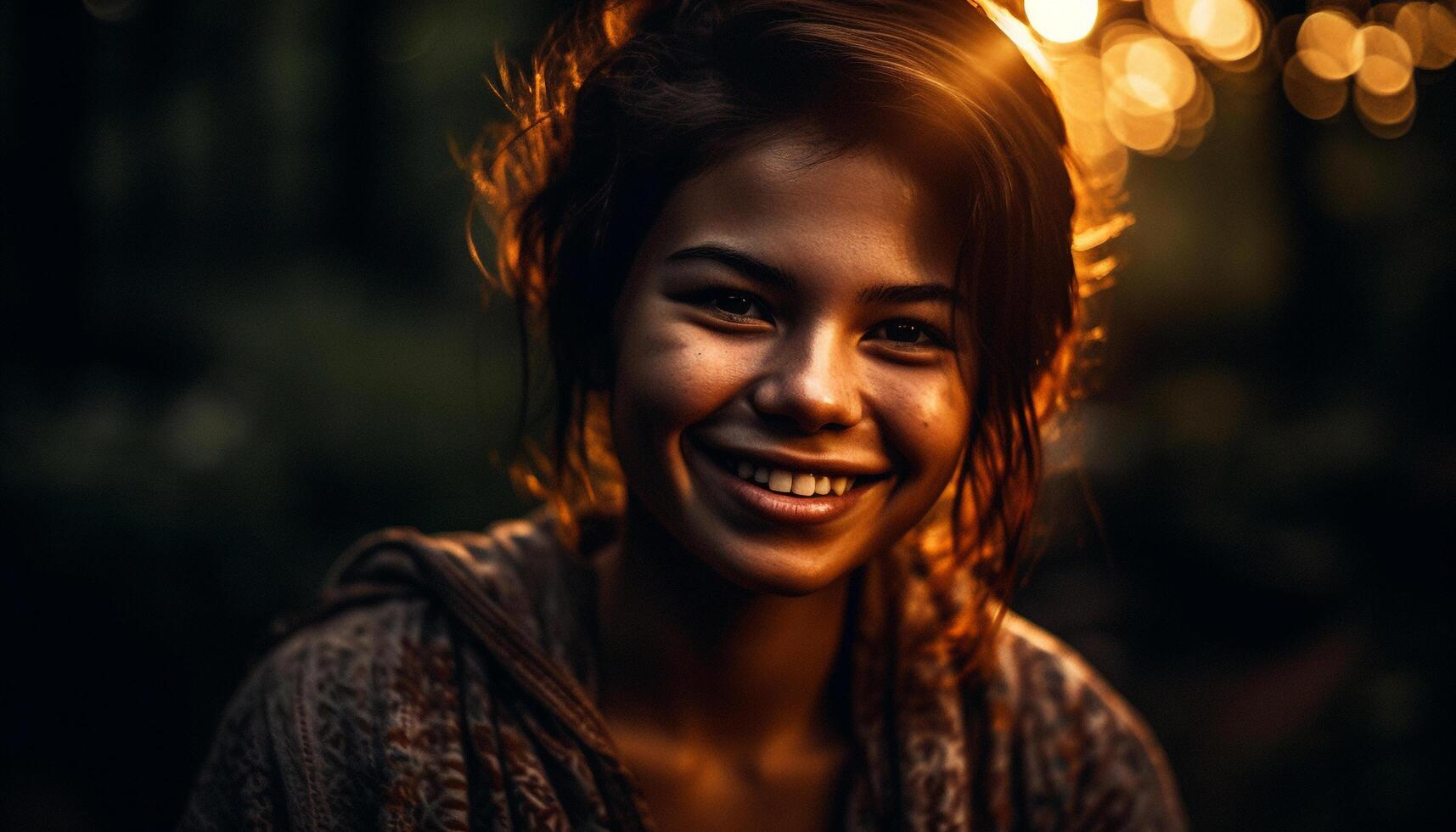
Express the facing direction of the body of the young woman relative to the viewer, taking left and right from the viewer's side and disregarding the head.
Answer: facing the viewer

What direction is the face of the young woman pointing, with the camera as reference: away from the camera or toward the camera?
toward the camera
